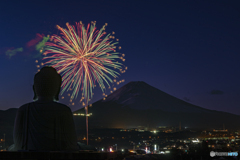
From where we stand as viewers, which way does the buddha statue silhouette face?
facing away from the viewer
